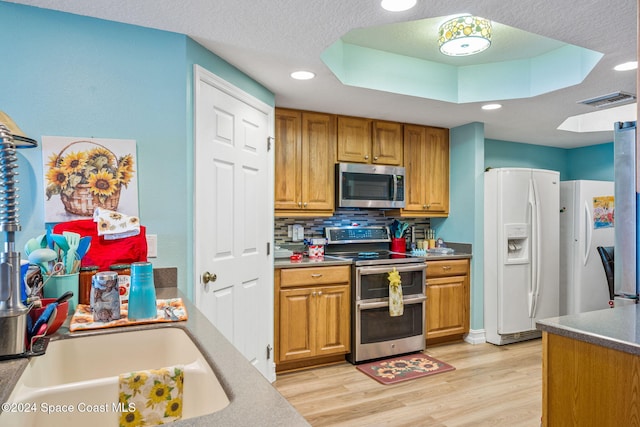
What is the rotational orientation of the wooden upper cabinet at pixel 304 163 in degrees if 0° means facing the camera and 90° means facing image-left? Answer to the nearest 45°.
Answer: approximately 0°

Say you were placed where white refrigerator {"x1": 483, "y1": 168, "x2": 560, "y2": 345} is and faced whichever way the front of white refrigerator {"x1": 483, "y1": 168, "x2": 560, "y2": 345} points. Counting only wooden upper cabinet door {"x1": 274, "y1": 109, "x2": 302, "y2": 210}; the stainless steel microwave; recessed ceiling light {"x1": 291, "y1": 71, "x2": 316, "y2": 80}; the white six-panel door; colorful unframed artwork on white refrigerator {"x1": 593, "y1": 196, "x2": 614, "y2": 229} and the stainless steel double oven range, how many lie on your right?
5

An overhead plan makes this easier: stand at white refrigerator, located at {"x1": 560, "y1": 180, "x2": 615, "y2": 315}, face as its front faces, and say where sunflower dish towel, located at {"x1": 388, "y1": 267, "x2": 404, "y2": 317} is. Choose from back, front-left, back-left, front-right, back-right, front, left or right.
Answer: right

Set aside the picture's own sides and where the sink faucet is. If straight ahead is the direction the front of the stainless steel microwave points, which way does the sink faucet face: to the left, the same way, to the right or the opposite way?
to the left

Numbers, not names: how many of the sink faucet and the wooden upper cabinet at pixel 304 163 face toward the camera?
1

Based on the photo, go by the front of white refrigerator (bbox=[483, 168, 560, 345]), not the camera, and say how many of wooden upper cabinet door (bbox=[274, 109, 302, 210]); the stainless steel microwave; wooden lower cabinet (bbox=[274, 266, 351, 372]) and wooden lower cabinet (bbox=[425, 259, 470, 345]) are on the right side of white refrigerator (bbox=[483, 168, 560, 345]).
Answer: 4
